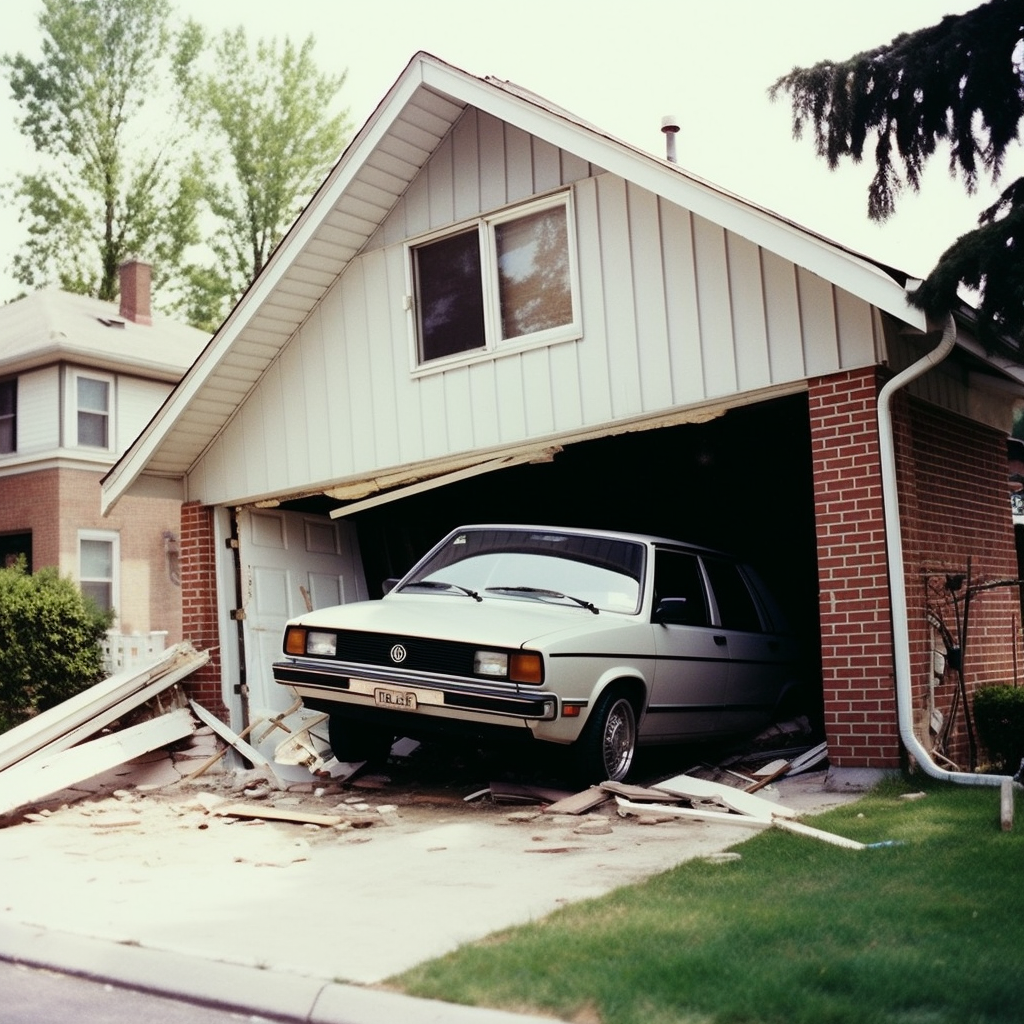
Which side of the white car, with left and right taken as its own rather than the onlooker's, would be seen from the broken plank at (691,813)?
left

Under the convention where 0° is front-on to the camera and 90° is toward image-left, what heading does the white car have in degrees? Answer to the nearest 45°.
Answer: approximately 45°

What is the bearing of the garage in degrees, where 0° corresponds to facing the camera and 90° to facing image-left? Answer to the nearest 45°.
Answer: approximately 45°

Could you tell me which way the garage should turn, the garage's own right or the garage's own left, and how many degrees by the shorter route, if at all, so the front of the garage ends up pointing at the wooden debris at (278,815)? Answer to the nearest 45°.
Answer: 0° — it already faces it

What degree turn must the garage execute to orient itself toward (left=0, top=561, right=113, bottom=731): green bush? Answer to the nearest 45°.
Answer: approximately 90° to its right

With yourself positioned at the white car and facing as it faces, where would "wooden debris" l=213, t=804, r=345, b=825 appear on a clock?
The wooden debris is roughly at 1 o'clock from the white car.

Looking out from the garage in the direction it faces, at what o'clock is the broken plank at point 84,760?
The broken plank is roughly at 1 o'clock from the garage.

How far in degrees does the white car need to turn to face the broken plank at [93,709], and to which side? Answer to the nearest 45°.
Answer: approximately 90° to its right

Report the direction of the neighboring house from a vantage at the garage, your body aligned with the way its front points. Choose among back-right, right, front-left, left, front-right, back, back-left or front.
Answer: right

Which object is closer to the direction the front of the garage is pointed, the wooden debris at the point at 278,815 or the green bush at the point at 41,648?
the wooden debris

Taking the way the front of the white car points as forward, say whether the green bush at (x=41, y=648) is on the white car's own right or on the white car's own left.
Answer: on the white car's own right
